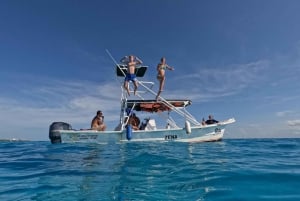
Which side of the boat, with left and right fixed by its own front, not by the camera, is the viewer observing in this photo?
right

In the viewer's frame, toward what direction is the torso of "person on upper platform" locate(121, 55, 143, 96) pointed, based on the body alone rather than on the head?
toward the camera

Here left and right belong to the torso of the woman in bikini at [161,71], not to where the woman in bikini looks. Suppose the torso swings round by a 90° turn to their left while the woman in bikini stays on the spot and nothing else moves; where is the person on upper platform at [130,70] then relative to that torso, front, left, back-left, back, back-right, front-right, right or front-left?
back-left

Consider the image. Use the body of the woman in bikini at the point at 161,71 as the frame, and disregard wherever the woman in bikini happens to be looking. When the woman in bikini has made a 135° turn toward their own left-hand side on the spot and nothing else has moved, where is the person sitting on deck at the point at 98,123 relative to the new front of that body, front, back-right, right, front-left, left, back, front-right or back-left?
left
